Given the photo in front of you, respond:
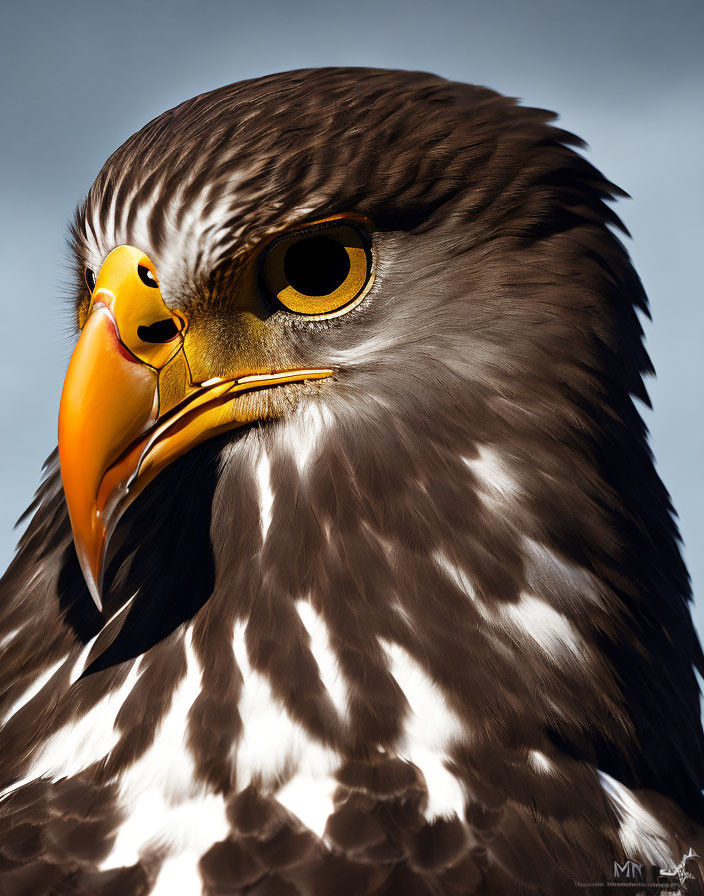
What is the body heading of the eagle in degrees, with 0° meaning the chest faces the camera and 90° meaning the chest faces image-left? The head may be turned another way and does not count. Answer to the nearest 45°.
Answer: approximately 45°
